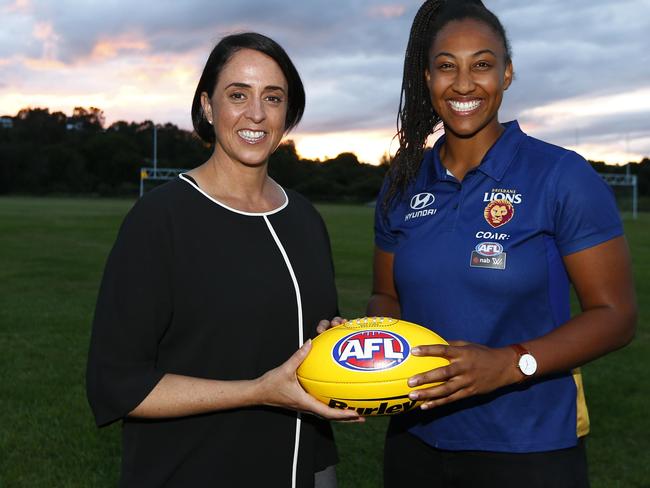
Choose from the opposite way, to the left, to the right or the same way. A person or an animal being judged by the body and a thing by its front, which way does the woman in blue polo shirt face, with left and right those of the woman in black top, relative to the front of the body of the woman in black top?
to the right

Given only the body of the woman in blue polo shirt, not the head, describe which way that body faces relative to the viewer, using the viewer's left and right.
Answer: facing the viewer and to the left of the viewer

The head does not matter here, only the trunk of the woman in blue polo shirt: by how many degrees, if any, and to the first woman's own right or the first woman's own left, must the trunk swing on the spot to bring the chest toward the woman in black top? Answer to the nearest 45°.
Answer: approximately 45° to the first woman's own right

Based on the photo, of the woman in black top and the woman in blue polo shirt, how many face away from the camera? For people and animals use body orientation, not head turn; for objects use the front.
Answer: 0

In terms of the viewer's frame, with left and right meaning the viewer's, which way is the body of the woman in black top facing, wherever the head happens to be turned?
facing the viewer and to the right of the viewer
